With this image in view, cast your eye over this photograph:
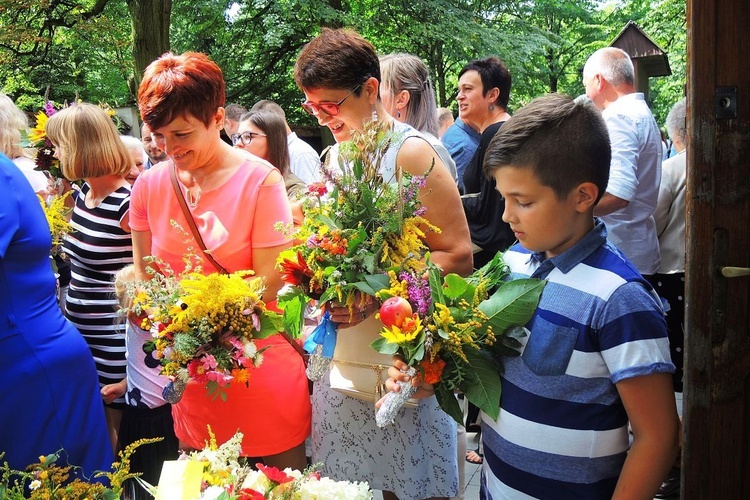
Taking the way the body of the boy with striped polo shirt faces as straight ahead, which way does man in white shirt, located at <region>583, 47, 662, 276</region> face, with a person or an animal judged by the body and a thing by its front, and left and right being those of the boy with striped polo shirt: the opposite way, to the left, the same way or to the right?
to the right

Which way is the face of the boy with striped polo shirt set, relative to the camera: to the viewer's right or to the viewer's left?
to the viewer's left

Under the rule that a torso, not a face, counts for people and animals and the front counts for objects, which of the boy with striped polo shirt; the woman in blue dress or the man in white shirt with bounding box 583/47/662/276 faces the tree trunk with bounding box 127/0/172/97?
the man in white shirt

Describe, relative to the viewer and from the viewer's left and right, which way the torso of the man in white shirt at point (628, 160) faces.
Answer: facing away from the viewer and to the left of the viewer

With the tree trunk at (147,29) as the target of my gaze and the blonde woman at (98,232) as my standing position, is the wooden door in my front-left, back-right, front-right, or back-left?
back-right

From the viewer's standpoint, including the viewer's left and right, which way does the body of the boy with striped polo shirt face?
facing the viewer and to the left of the viewer

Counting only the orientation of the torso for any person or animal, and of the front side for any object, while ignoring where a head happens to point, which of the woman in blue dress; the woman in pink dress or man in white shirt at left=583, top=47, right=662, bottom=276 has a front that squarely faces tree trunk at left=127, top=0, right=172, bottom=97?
the man in white shirt

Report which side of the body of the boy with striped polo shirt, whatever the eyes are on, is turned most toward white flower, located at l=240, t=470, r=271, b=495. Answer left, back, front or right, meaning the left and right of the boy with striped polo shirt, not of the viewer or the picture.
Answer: front

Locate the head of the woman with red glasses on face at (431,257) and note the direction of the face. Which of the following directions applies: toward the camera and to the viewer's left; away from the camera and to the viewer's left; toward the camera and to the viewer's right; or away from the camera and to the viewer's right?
toward the camera and to the viewer's left

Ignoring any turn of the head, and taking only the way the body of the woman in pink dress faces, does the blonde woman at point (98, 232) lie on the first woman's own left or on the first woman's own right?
on the first woman's own right

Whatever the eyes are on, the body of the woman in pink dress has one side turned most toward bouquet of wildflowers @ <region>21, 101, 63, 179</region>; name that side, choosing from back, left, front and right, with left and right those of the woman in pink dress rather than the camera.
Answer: right

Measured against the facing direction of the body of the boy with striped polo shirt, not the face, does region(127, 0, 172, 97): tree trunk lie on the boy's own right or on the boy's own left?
on the boy's own right

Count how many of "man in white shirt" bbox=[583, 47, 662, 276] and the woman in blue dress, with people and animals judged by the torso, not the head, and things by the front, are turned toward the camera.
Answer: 0

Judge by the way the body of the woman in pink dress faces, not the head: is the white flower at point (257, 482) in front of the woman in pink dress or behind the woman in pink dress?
in front

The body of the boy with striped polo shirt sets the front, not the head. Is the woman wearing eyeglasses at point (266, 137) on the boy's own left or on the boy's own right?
on the boy's own right
